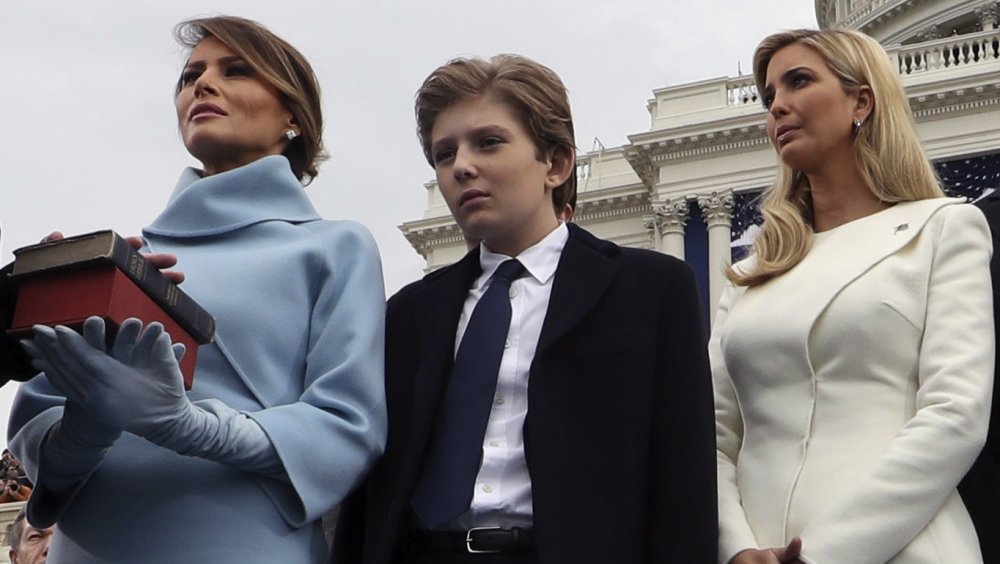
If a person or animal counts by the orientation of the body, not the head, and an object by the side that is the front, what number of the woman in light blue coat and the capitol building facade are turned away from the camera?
0

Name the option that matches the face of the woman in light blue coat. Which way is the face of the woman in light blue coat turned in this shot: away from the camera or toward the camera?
toward the camera

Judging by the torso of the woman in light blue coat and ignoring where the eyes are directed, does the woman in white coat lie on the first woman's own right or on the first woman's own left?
on the first woman's own left

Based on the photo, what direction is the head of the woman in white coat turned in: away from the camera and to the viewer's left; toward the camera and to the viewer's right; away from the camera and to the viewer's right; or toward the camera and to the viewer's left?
toward the camera and to the viewer's left

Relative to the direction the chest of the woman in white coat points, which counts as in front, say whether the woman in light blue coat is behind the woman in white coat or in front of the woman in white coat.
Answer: in front

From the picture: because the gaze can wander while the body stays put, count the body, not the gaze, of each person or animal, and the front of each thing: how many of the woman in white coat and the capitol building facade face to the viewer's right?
0

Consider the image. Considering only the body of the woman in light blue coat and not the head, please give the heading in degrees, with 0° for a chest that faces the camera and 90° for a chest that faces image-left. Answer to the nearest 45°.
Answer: approximately 45°

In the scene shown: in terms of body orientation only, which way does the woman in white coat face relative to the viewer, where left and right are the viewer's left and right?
facing the viewer and to the left of the viewer

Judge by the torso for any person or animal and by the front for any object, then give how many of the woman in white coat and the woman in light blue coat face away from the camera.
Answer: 0

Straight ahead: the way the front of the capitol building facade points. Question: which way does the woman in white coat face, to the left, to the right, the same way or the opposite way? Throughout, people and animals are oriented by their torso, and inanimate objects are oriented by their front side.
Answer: the same way

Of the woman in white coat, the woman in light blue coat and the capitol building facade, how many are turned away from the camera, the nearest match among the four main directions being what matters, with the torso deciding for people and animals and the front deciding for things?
0

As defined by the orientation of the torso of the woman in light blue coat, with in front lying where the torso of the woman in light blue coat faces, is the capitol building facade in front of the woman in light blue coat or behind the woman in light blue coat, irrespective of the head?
behind

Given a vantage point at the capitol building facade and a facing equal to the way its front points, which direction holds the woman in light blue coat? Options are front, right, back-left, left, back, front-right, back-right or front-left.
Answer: front-left

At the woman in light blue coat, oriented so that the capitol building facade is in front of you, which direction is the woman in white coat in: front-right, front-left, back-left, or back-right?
front-right
